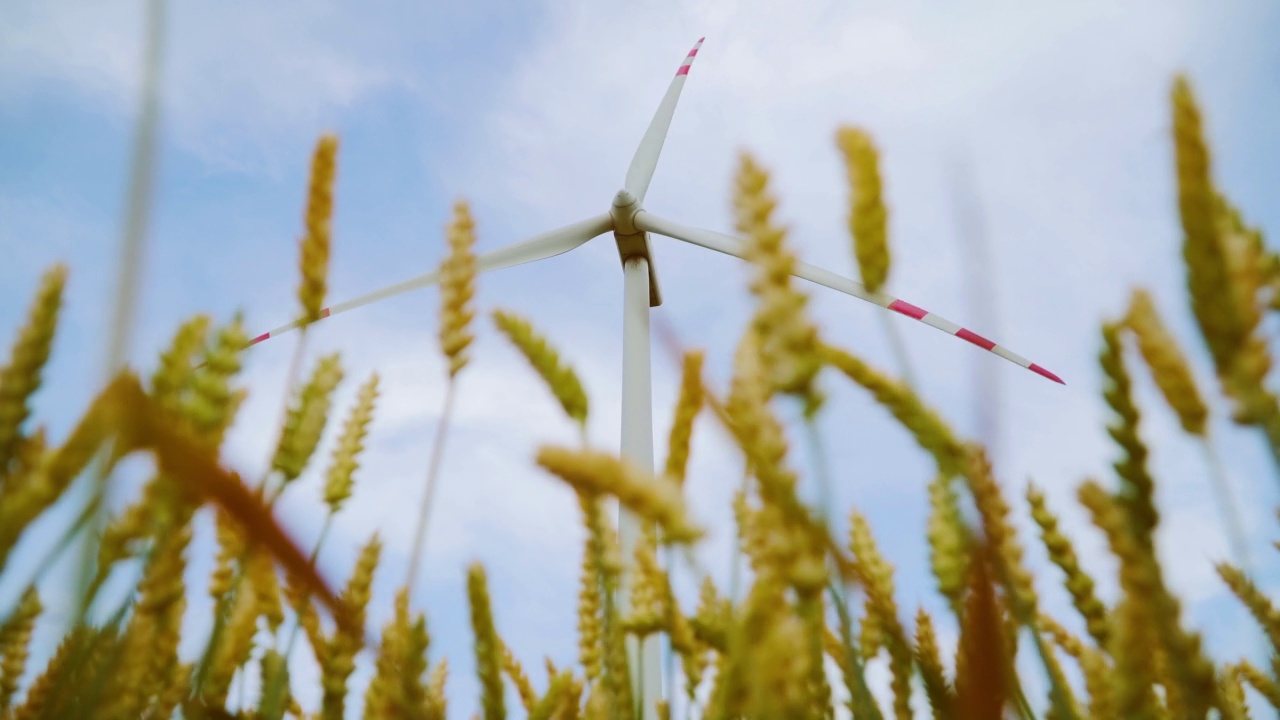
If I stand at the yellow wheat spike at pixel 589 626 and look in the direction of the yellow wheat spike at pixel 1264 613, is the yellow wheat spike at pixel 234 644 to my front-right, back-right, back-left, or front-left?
back-right

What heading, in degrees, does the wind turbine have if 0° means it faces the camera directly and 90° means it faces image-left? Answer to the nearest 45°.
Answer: approximately 0°
